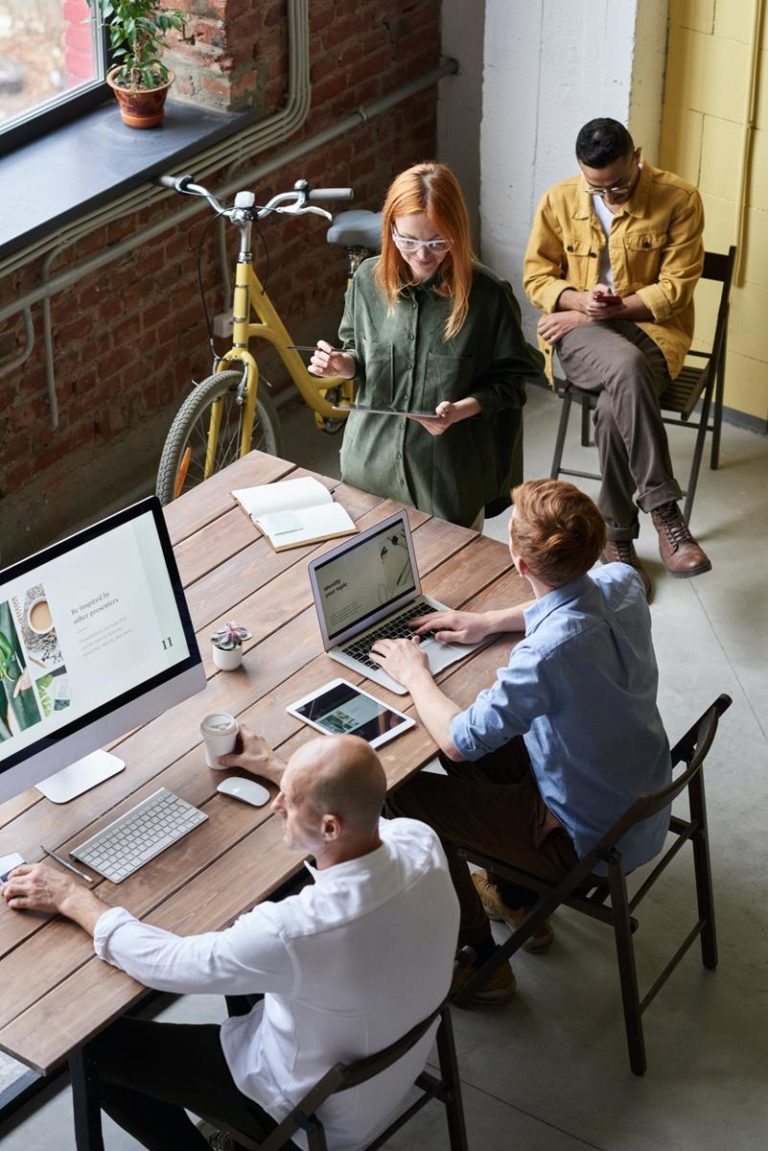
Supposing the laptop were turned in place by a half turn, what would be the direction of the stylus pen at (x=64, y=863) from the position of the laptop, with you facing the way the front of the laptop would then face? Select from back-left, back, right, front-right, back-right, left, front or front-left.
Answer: left

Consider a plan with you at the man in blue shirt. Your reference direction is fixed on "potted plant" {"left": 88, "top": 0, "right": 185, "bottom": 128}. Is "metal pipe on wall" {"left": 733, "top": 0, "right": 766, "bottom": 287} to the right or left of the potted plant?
right

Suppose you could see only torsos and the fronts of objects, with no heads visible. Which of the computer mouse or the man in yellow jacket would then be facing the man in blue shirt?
the man in yellow jacket

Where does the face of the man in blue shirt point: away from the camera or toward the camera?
away from the camera

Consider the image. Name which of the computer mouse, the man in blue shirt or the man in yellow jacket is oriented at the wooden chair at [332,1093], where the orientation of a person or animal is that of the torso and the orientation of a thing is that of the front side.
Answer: the man in yellow jacket

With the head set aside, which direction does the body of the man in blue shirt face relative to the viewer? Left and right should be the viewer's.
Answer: facing away from the viewer and to the left of the viewer

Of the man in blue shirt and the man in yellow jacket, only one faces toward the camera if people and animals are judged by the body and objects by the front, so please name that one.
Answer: the man in yellow jacket

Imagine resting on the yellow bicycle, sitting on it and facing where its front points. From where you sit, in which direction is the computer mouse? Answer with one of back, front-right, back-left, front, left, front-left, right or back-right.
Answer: front-left

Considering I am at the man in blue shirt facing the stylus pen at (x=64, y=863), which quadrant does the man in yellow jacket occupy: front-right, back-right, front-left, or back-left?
back-right

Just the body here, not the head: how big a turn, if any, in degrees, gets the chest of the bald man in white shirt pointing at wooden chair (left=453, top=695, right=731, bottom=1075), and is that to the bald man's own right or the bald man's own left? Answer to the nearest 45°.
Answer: approximately 90° to the bald man's own right

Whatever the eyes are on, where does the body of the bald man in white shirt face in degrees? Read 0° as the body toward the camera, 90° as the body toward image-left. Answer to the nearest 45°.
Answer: approximately 135°

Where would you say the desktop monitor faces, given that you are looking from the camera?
facing the viewer and to the right of the viewer

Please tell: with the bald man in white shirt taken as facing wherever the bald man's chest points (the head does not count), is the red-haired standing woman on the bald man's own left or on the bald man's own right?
on the bald man's own right

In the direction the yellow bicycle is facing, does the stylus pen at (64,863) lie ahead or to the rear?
ahead

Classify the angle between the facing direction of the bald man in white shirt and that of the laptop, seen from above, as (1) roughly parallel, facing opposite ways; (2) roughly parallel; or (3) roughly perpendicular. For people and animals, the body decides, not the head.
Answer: roughly parallel, facing opposite ways

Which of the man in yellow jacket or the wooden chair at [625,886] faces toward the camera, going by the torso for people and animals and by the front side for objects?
the man in yellow jacket

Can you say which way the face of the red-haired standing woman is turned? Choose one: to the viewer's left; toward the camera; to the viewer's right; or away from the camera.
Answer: toward the camera
